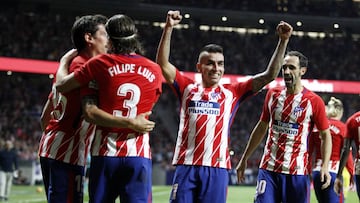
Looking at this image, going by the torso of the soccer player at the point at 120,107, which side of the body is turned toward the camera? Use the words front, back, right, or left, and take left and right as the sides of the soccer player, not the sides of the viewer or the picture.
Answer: back

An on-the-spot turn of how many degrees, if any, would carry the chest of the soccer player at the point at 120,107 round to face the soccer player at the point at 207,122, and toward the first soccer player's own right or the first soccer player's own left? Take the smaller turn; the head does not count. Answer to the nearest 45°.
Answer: approximately 45° to the first soccer player's own right

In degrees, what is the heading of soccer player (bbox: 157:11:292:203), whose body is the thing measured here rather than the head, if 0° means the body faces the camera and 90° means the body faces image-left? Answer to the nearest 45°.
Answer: approximately 0°

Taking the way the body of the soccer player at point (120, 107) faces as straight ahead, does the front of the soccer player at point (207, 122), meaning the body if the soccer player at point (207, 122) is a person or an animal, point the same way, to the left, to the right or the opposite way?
the opposite way

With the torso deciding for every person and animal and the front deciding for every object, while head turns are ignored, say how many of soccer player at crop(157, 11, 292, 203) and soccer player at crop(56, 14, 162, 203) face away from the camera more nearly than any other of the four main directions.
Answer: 1

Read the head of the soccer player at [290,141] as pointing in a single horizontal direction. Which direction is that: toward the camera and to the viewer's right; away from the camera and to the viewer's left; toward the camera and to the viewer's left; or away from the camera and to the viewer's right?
toward the camera and to the viewer's left

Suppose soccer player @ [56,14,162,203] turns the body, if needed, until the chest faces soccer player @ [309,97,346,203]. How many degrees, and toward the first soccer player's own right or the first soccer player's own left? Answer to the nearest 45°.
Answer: approximately 45° to the first soccer player's own right

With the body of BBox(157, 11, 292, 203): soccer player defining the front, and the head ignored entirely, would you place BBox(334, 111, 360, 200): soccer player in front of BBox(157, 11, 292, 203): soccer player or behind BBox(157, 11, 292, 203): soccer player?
behind

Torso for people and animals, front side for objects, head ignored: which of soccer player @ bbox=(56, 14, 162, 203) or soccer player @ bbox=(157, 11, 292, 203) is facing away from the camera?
soccer player @ bbox=(56, 14, 162, 203)

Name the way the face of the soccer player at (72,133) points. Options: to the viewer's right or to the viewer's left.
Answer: to the viewer's right

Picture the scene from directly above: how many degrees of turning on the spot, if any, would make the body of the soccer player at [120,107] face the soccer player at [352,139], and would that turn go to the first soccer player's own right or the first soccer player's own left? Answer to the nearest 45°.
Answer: approximately 45° to the first soccer player's own right
